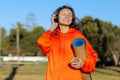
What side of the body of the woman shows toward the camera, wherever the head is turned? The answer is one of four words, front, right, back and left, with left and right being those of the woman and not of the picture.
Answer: front
